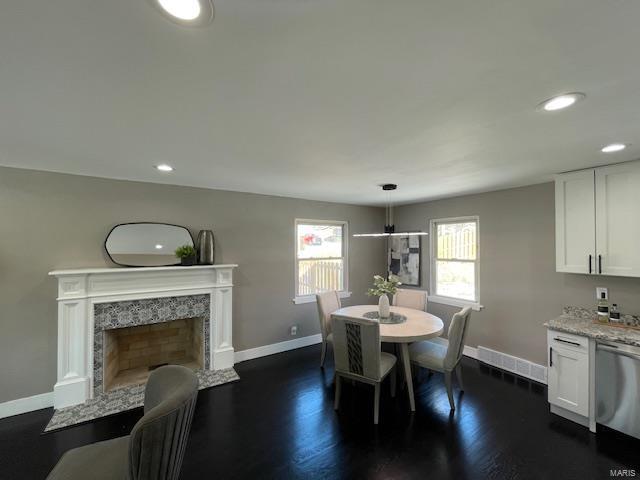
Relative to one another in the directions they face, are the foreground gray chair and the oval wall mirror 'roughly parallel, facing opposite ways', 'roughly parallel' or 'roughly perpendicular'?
roughly perpendicular

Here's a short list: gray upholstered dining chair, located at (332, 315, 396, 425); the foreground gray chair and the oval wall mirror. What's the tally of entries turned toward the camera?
1

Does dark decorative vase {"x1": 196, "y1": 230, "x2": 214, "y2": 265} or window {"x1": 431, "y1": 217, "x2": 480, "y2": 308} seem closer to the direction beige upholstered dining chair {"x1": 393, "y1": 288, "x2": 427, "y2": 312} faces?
the dark decorative vase

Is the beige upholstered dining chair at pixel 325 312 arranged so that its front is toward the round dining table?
yes

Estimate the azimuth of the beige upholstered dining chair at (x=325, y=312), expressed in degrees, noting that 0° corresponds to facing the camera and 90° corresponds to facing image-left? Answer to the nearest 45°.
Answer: approximately 315°

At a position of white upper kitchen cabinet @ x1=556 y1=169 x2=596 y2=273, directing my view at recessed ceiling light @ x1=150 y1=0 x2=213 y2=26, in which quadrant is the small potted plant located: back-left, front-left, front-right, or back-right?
front-right

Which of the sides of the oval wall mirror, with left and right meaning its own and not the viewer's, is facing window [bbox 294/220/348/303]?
left

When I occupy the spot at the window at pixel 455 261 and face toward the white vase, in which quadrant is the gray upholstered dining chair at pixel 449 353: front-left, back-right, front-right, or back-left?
front-left

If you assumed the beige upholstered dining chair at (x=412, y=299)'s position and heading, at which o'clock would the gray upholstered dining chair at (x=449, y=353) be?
the gray upholstered dining chair at (x=449, y=353) is roughly at 10 o'clock from the beige upholstered dining chair at (x=412, y=299).

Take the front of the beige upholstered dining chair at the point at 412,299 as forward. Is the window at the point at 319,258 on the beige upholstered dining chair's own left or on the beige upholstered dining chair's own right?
on the beige upholstered dining chair's own right

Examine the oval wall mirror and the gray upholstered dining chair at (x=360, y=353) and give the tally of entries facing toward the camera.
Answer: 1

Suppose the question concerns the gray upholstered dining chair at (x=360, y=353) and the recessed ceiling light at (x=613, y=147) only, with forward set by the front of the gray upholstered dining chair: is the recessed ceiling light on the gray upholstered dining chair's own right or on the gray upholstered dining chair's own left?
on the gray upholstered dining chair's own right
